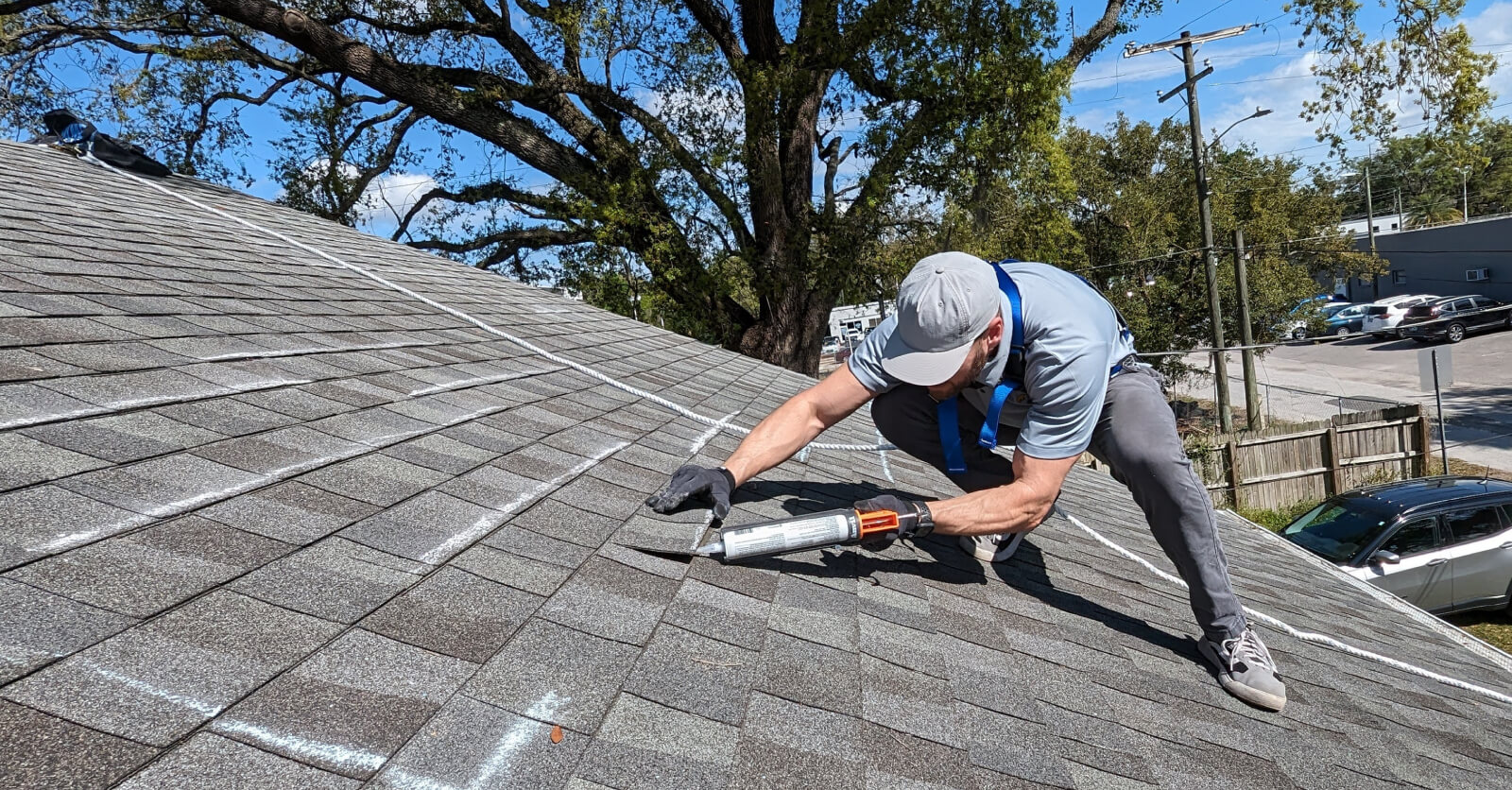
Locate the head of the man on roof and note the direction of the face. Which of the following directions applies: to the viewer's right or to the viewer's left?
to the viewer's left

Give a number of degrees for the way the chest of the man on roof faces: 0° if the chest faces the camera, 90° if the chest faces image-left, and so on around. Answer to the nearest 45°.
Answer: approximately 45°

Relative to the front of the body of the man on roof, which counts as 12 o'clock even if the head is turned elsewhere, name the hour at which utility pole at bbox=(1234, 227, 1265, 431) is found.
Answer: The utility pole is roughly at 5 o'clock from the man on roof.

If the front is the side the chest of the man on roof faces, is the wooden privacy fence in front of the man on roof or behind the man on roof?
behind

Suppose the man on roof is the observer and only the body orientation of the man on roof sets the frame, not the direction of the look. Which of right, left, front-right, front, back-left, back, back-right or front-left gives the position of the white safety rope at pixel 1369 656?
back

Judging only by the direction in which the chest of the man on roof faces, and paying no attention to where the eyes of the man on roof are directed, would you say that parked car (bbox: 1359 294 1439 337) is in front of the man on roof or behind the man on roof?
behind
